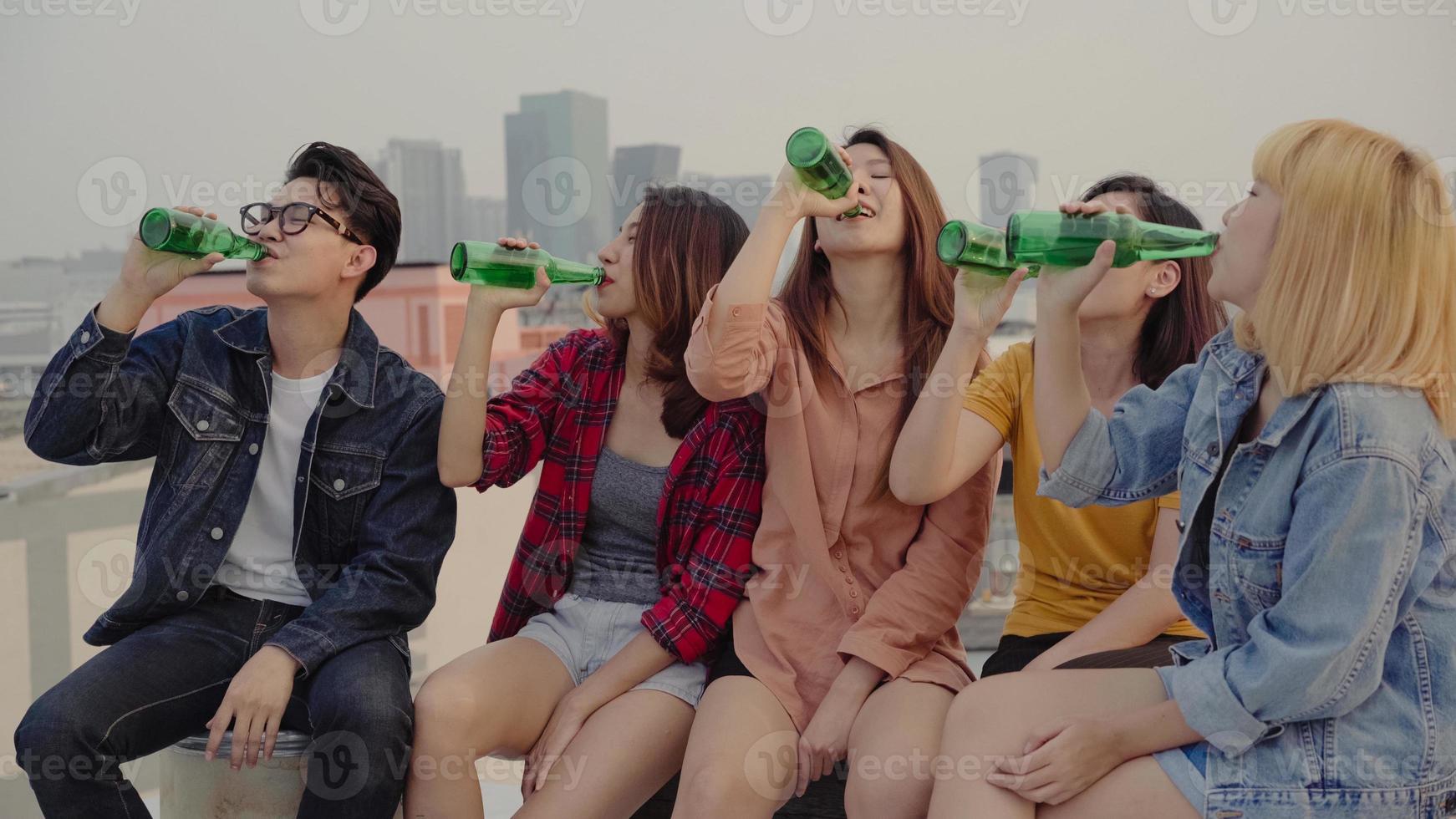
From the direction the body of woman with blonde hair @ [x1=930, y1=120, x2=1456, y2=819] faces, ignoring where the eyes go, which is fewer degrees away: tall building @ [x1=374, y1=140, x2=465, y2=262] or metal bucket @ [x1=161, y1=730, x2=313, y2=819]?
the metal bucket

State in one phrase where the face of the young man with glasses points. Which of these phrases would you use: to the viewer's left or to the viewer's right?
to the viewer's left

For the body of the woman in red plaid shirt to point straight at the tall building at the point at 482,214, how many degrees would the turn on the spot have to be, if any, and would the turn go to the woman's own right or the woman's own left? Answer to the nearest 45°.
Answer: approximately 135° to the woman's own right

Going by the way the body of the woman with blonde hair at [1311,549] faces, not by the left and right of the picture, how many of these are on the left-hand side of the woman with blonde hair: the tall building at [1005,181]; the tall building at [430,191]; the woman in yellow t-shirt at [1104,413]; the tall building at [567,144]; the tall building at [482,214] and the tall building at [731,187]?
0

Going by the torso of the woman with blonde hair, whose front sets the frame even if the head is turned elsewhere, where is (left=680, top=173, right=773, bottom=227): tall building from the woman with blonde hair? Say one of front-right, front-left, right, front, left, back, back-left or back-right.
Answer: front-right

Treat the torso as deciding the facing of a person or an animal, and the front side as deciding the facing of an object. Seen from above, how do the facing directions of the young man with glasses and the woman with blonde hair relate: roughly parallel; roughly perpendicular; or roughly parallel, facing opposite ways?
roughly perpendicular

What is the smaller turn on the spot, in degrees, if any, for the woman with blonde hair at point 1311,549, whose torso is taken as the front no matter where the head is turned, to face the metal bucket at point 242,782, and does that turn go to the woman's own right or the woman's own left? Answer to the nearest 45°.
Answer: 0° — they already face it

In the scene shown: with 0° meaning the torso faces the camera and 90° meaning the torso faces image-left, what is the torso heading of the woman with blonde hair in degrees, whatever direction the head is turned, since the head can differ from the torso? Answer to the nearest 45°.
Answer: approximately 90°

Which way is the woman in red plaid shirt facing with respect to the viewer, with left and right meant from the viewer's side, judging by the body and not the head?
facing the viewer and to the left of the viewer

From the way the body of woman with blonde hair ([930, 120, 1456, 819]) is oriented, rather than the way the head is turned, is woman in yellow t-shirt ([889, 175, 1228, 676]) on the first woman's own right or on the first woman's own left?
on the first woman's own right

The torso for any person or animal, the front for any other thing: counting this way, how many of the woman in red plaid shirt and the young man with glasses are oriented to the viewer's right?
0

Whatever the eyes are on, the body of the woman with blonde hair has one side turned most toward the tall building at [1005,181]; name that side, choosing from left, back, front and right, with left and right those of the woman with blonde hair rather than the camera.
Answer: right

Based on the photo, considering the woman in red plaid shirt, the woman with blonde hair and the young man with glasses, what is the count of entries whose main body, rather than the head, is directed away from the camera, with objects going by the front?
0

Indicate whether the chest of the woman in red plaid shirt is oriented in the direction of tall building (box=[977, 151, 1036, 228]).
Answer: no

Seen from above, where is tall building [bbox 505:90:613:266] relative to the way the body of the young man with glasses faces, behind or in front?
behind

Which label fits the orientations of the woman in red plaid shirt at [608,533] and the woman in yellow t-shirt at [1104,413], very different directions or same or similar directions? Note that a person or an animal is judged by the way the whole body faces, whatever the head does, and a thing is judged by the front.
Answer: same or similar directions

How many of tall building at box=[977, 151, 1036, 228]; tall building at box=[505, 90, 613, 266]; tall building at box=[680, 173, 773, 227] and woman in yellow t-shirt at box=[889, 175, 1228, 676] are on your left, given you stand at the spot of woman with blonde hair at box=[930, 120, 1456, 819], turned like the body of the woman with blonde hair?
0

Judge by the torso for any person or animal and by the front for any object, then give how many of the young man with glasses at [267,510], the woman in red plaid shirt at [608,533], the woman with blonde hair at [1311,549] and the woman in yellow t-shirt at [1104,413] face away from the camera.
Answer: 0

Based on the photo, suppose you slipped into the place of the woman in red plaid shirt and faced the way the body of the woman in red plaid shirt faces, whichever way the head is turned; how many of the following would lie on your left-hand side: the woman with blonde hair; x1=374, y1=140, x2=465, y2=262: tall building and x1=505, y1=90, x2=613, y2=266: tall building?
1

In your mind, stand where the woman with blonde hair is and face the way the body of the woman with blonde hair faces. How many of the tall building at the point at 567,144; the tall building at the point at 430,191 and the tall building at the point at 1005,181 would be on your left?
0
